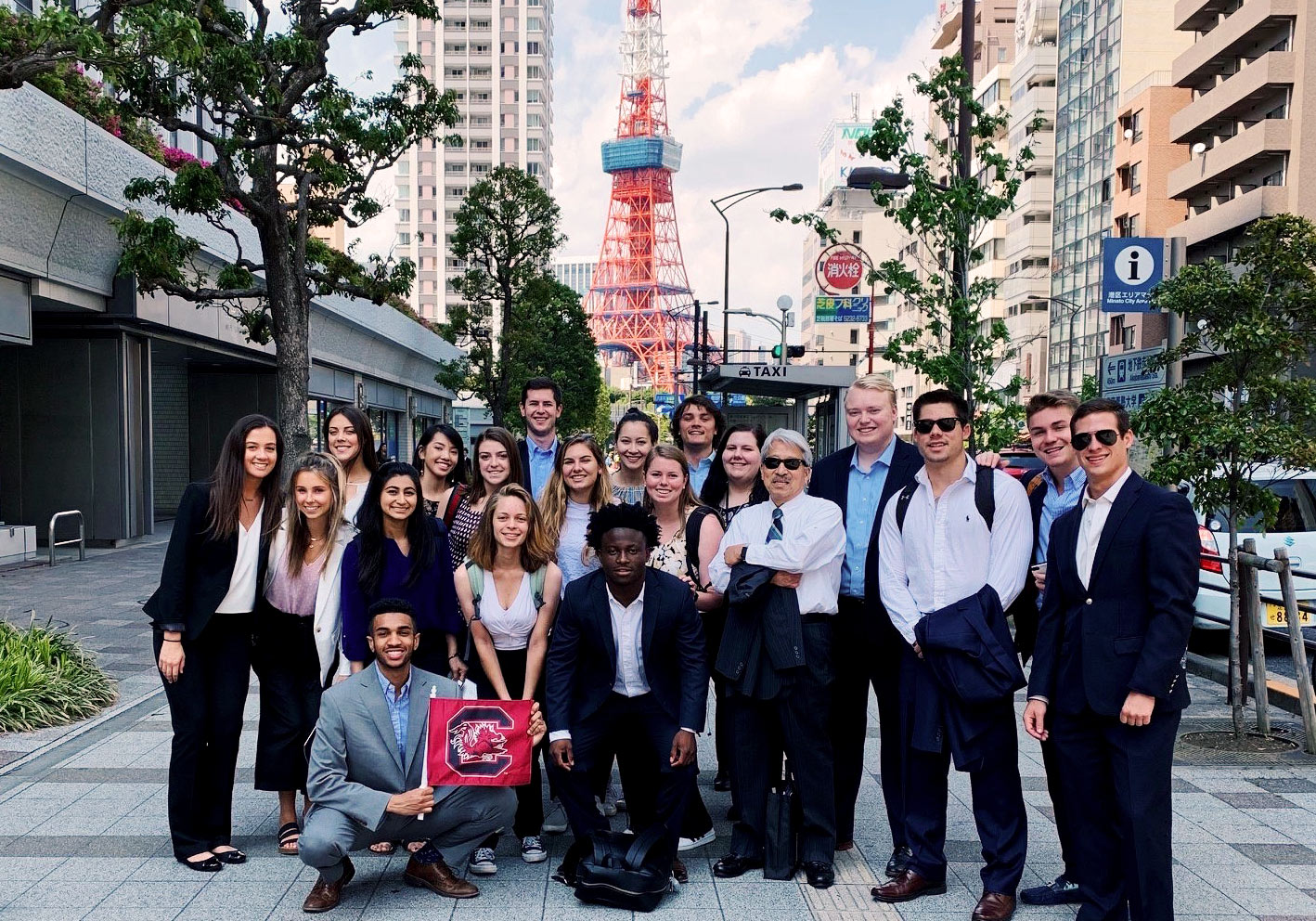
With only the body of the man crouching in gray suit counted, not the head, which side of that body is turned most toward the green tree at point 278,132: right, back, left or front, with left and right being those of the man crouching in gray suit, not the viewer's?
back

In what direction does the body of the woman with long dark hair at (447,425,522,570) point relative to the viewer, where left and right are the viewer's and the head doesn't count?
facing the viewer

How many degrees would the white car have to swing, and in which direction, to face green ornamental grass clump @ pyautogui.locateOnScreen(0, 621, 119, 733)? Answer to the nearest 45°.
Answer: approximately 135° to its left

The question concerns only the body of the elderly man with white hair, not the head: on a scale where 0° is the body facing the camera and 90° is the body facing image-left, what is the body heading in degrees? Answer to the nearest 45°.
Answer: approximately 0°

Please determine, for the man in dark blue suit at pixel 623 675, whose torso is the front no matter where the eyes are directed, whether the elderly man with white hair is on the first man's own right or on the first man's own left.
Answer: on the first man's own left

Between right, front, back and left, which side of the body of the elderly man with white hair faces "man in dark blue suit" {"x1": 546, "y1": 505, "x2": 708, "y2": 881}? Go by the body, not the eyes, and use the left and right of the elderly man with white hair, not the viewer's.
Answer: right

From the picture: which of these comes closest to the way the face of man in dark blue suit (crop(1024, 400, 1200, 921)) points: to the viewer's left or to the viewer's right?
to the viewer's left

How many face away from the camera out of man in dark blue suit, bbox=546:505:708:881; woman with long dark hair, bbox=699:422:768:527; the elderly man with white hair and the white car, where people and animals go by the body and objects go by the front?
1

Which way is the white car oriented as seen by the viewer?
away from the camera

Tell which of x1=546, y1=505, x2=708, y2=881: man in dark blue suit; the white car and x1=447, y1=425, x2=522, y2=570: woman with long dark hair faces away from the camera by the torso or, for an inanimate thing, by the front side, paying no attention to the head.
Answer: the white car

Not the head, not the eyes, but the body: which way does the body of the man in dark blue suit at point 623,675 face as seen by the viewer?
toward the camera

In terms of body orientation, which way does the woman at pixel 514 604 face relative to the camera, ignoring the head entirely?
toward the camera

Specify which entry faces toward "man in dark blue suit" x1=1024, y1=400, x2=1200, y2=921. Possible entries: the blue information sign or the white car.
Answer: the blue information sign

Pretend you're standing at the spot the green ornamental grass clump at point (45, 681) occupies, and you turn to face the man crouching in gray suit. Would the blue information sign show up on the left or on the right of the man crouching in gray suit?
left

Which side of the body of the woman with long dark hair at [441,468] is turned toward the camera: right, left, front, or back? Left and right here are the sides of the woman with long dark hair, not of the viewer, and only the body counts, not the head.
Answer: front
